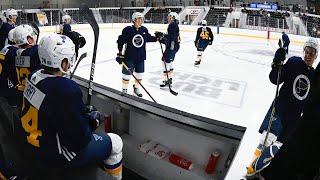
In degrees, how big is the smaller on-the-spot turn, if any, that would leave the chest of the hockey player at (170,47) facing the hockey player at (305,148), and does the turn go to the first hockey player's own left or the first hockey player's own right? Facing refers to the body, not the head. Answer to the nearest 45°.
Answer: approximately 90° to the first hockey player's own left

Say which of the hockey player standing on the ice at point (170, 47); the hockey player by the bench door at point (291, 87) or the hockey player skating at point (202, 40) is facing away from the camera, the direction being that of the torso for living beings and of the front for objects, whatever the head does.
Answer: the hockey player skating at point (202, 40)

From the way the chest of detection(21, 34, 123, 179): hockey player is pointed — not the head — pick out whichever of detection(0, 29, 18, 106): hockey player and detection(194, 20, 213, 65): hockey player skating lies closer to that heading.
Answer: the hockey player skating

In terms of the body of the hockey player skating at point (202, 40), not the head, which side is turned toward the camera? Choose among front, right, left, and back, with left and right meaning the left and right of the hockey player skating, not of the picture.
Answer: back

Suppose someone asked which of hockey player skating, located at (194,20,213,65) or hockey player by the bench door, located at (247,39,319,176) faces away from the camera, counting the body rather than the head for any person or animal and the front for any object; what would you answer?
hockey player skating, located at (194,20,213,65)

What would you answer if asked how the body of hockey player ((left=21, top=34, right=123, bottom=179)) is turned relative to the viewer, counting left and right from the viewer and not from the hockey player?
facing away from the viewer and to the right of the viewer

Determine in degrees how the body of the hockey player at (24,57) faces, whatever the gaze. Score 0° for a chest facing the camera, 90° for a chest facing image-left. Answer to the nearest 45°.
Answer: approximately 225°

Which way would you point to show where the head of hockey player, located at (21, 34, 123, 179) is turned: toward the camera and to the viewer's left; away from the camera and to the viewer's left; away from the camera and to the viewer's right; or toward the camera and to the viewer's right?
away from the camera and to the viewer's right

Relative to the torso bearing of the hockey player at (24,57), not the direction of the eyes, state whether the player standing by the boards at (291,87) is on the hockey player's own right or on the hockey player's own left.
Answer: on the hockey player's own right
